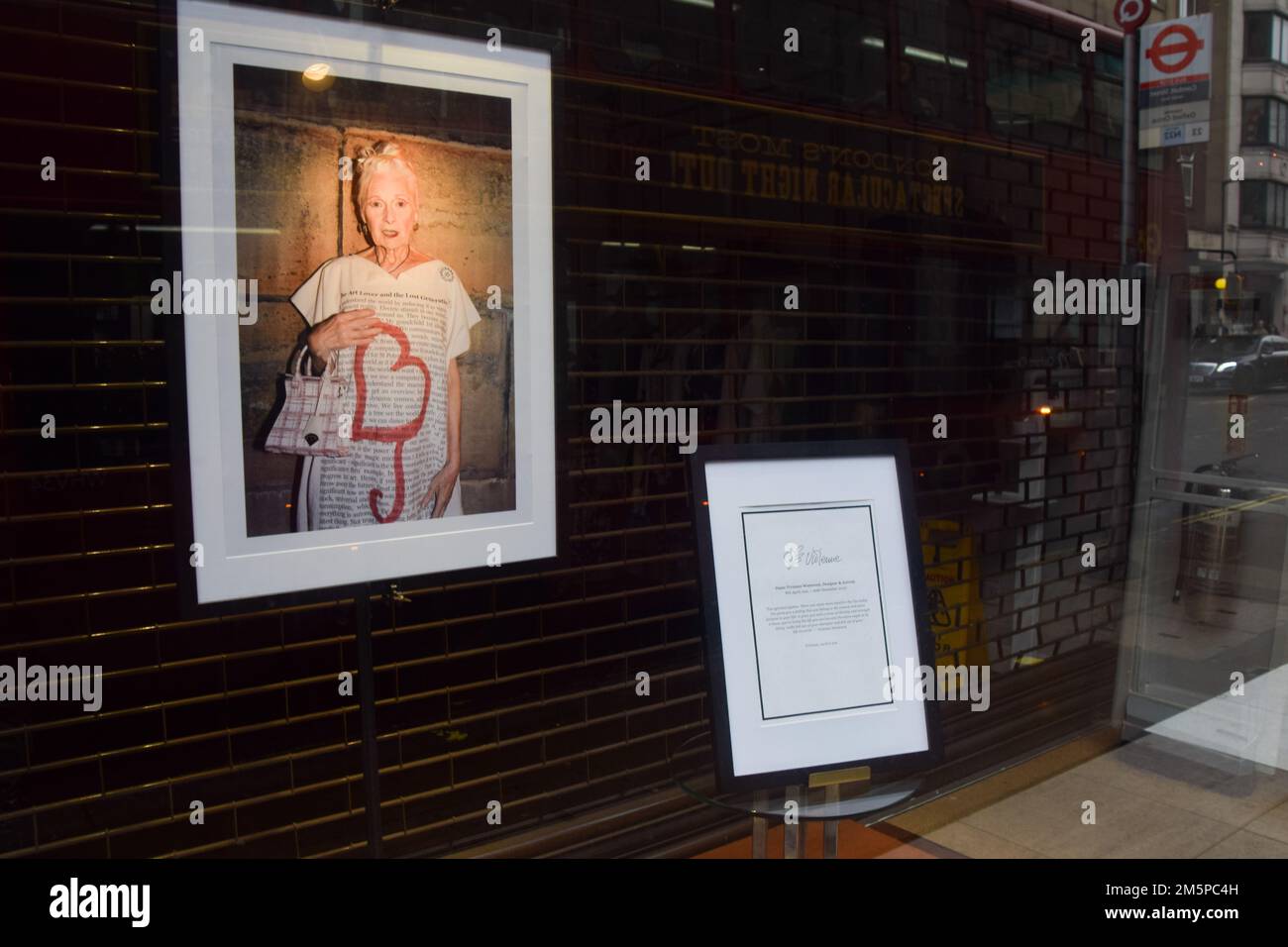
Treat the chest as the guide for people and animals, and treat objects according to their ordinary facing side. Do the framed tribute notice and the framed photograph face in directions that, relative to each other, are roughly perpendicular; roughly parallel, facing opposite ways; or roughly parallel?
roughly parallel

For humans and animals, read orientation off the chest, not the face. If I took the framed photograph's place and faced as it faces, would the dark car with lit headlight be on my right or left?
on my left

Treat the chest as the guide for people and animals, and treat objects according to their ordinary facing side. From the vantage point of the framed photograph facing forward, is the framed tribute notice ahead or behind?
ahead

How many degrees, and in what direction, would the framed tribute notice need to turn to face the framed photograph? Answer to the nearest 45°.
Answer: approximately 135° to its right

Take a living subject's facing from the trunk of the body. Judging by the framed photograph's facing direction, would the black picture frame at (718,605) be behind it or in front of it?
in front

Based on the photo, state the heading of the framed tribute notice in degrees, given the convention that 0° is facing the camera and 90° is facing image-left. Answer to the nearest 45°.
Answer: approximately 315°

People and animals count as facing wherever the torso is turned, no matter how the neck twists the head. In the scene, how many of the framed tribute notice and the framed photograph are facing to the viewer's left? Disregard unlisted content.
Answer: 0

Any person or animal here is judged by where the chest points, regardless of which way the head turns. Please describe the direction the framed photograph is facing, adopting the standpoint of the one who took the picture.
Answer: facing the viewer and to the right of the viewer
